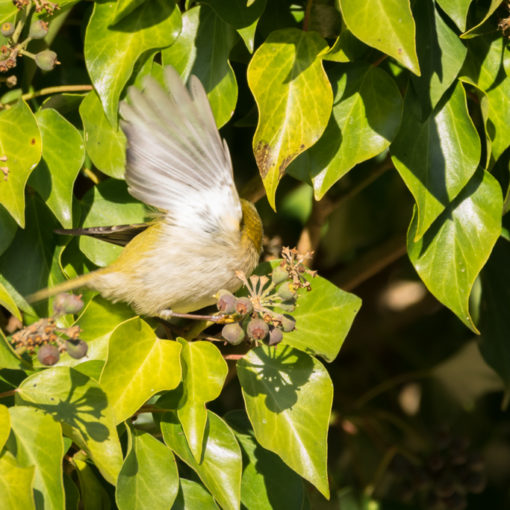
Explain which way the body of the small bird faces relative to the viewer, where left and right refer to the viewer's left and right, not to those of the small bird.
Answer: facing to the right of the viewer
